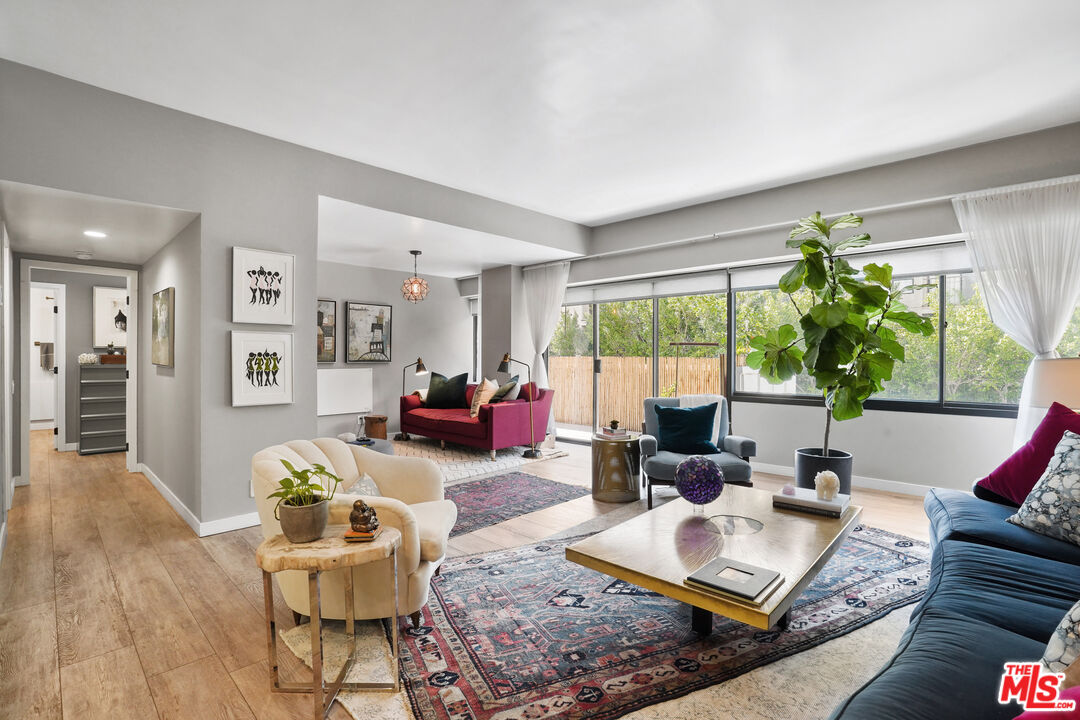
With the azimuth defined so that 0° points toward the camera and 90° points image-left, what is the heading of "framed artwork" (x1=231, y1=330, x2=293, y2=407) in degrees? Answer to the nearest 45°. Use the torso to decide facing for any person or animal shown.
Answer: approximately 0°

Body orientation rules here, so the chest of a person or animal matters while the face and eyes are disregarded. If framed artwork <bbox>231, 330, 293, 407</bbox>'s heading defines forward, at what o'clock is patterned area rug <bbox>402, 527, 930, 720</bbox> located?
The patterned area rug is roughly at 11 o'clock from the framed artwork.

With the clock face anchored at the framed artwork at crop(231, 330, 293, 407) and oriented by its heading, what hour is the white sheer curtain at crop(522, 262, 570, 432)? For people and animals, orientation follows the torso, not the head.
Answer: The white sheer curtain is roughly at 8 o'clock from the framed artwork.

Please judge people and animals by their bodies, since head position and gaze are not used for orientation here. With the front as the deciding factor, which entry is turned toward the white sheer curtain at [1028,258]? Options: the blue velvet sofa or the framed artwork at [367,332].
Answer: the framed artwork

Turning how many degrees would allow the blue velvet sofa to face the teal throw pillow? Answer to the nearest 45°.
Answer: approximately 45° to its right

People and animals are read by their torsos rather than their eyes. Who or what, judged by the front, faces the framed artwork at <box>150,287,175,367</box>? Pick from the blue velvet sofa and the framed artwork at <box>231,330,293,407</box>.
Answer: the blue velvet sofa

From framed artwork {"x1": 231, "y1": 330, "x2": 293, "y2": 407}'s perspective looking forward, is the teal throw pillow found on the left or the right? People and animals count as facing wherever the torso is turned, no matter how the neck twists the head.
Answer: on its left

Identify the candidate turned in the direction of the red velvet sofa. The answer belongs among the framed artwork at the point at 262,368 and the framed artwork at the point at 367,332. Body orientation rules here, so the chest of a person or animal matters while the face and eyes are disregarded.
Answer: the framed artwork at the point at 367,332

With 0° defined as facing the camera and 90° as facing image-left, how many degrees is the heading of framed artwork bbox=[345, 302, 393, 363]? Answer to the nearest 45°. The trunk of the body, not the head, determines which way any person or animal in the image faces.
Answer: approximately 315°

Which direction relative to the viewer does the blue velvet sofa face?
to the viewer's left

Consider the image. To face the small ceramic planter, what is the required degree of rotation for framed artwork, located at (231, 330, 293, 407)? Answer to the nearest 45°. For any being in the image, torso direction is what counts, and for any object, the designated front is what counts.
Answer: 0° — it already faces it
